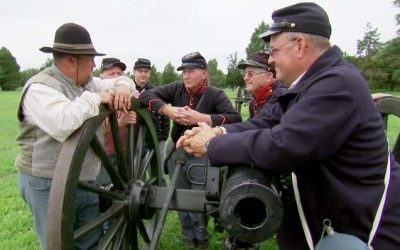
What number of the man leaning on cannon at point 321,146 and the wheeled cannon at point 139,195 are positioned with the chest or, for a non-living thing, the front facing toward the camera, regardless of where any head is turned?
1

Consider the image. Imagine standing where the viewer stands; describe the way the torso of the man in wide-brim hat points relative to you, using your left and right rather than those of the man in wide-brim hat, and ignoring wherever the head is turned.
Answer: facing to the right of the viewer

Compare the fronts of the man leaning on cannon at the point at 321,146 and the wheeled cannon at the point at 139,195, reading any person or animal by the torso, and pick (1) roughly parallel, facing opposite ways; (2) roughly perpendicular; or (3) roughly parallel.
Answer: roughly perpendicular

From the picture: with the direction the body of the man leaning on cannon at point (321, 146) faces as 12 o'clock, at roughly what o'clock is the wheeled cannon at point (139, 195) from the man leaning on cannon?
The wheeled cannon is roughly at 12 o'clock from the man leaning on cannon.

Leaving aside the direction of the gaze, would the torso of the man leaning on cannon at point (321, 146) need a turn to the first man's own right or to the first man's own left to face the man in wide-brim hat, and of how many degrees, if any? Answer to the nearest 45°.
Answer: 0° — they already face them

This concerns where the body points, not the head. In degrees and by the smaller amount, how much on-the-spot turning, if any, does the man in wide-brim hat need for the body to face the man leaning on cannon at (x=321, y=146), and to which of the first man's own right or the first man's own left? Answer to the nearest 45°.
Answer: approximately 45° to the first man's own right

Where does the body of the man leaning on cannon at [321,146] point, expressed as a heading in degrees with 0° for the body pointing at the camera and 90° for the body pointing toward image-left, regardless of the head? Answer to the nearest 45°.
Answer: approximately 90°

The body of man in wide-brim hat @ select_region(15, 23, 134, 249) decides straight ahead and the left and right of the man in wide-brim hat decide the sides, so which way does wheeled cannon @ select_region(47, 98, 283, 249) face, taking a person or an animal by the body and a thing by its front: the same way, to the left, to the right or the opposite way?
to the right

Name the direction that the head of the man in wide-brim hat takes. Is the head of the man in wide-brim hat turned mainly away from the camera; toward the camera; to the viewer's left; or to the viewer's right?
to the viewer's right
